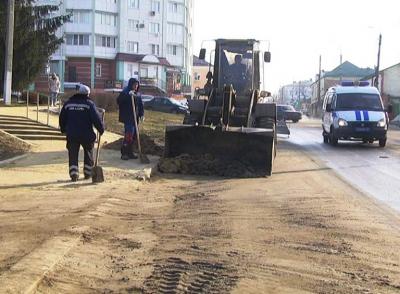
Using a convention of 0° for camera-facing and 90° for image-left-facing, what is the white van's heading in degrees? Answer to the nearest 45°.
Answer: approximately 0°

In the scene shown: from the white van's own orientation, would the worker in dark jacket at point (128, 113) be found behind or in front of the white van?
in front

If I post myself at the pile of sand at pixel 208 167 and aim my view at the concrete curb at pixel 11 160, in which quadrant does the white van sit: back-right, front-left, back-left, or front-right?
back-right

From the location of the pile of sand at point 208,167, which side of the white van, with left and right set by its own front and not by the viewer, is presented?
front

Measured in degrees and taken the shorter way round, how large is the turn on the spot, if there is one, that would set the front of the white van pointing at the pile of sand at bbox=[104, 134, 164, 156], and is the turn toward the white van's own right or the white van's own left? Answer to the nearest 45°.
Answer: approximately 45° to the white van's own right

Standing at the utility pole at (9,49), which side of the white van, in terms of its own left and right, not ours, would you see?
right

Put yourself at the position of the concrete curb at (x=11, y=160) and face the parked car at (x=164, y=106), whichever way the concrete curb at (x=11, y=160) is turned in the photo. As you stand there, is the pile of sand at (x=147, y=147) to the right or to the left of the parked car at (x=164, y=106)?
right

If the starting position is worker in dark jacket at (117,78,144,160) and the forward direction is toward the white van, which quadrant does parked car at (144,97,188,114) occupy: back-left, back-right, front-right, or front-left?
front-left

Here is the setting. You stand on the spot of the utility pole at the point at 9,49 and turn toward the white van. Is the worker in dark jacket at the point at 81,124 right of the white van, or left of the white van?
right

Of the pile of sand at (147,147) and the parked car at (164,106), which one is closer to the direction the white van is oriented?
the pile of sand

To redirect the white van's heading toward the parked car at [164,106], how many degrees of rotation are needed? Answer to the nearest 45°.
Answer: approximately 135° to its right

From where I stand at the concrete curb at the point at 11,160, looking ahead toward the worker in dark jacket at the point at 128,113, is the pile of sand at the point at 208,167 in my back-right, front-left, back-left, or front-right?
front-right
